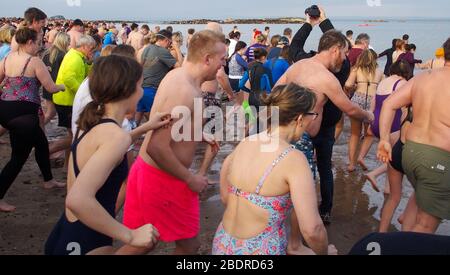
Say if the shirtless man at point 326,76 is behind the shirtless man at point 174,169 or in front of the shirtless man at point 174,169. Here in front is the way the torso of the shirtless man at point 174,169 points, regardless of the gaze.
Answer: in front

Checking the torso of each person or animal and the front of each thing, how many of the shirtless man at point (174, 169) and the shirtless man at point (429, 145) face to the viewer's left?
0

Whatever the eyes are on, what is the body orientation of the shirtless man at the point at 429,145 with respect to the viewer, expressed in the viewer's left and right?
facing away from the viewer and to the right of the viewer

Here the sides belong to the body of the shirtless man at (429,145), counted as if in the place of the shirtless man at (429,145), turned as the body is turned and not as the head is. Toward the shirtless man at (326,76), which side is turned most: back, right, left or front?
left

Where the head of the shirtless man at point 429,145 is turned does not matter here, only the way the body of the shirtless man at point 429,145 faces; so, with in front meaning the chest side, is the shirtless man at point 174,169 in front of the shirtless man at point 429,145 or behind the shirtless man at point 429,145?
behind
